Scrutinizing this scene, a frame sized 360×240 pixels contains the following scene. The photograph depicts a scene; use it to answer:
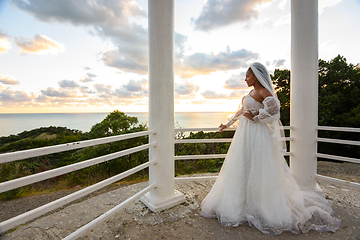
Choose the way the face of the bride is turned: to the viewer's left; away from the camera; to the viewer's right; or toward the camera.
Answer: to the viewer's left

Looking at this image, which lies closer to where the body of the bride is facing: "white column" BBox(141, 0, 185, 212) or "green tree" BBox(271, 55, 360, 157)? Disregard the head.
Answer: the white column

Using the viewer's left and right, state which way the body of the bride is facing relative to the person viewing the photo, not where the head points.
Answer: facing the viewer and to the left of the viewer

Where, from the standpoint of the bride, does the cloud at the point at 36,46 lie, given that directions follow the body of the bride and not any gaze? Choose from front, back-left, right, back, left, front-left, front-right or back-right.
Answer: front-right

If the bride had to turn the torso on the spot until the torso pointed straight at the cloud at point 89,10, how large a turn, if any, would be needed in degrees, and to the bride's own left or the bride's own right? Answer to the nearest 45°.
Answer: approximately 45° to the bride's own right
